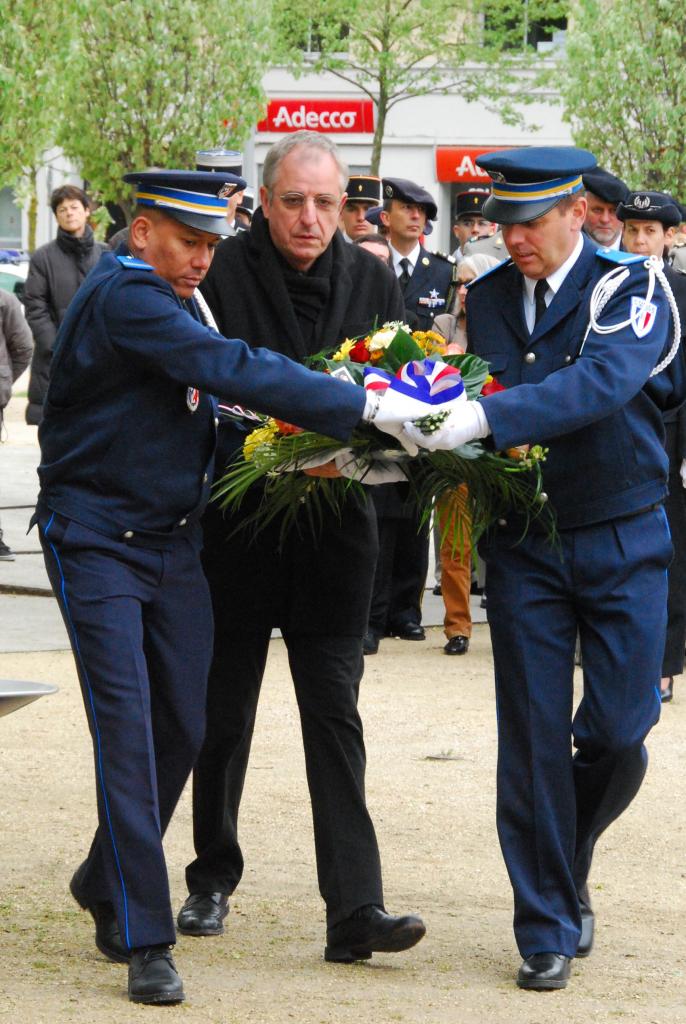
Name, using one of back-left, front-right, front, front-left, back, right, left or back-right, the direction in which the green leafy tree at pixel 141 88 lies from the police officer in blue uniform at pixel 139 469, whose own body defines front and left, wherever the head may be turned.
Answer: back-left

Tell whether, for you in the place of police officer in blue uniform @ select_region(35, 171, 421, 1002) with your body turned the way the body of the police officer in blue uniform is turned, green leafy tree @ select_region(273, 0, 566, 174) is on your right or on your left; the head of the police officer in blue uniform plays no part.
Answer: on your left

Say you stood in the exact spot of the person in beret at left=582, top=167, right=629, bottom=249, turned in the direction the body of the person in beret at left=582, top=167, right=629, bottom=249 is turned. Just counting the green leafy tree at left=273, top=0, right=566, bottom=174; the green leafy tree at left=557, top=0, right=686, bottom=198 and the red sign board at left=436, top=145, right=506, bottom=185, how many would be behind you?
3

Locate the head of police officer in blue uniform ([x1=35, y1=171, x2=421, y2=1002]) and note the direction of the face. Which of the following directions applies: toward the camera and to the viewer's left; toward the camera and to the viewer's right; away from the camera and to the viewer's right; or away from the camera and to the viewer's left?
toward the camera and to the viewer's right

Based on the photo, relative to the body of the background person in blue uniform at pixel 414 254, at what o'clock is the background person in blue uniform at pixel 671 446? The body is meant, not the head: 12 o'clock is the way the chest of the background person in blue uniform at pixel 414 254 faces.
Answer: the background person in blue uniform at pixel 671 446 is roughly at 11 o'clock from the background person in blue uniform at pixel 414 254.

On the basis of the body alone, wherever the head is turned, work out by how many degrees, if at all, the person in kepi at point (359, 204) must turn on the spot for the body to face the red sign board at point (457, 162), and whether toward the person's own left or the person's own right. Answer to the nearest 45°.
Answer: approximately 180°

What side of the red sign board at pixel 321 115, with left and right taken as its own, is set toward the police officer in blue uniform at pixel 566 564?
front

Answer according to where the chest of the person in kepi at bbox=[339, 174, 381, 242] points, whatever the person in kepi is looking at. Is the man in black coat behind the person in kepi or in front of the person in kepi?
in front
